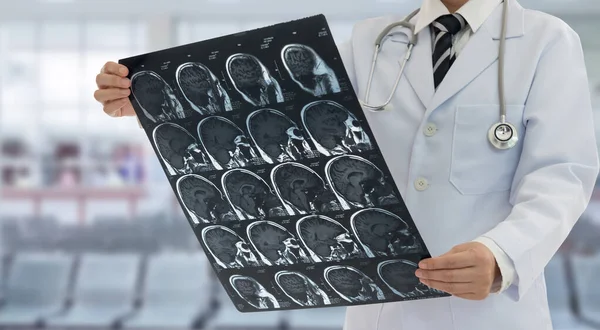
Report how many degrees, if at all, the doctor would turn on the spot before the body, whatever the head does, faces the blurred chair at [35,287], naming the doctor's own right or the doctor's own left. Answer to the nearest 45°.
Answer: approximately 135° to the doctor's own right

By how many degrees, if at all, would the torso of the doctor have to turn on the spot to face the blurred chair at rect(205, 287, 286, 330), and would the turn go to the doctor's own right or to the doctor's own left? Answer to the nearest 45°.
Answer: approximately 180°

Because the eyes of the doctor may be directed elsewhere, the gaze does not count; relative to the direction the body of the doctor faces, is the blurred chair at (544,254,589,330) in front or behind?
behind

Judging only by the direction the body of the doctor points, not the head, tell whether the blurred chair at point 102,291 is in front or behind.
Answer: behind

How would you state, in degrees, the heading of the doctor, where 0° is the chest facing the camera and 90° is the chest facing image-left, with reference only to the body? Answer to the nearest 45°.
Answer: approximately 0°

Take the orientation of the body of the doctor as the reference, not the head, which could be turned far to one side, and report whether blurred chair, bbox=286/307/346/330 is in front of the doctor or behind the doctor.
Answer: behind
